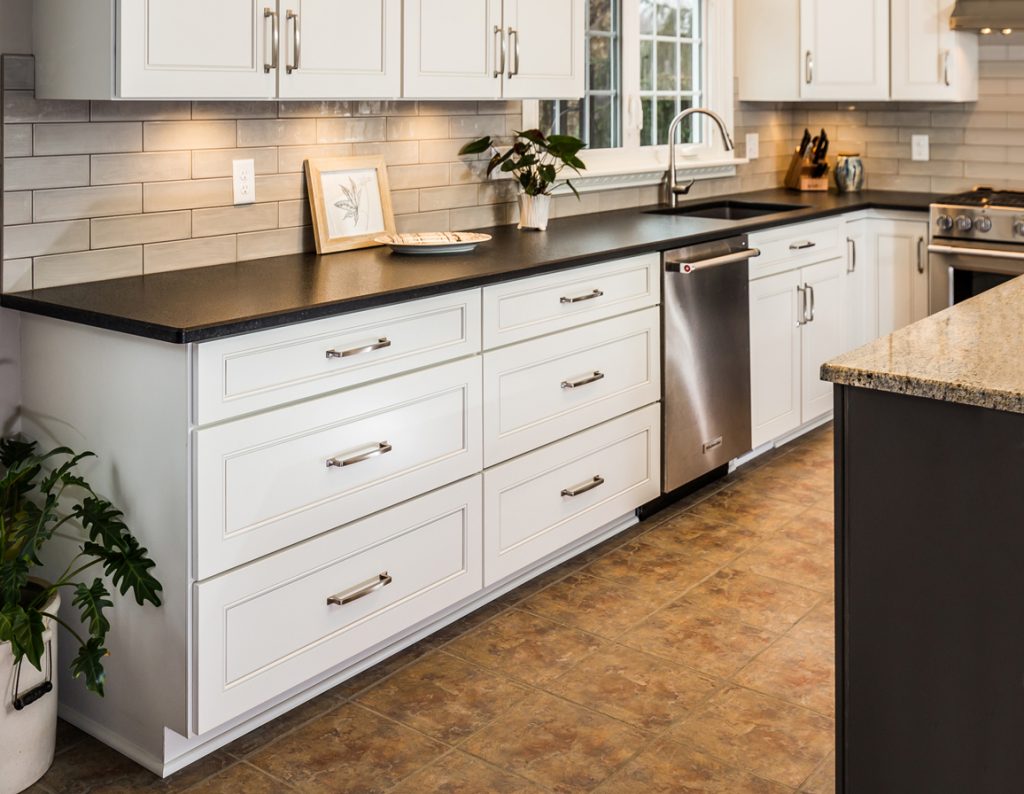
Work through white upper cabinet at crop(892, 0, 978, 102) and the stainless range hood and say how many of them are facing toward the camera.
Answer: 2

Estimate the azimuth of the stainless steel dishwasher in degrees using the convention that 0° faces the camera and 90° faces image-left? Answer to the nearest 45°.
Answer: approximately 315°

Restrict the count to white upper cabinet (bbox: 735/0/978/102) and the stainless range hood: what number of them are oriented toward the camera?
2

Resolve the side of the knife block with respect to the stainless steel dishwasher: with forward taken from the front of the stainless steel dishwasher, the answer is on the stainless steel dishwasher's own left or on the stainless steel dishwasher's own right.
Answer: on the stainless steel dishwasher's own left

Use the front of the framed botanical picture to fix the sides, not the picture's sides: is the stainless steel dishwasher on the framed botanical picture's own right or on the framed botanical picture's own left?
on the framed botanical picture's own left

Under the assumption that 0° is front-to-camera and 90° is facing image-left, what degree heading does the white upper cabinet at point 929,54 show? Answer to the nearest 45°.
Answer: approximately 0°
